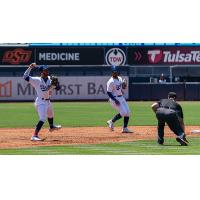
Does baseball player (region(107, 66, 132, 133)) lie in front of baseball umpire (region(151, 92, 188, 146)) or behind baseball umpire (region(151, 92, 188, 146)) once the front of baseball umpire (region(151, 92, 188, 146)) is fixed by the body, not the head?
in front

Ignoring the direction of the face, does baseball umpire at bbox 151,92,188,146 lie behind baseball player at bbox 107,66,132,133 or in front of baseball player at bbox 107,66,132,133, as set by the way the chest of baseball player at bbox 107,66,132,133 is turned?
in front

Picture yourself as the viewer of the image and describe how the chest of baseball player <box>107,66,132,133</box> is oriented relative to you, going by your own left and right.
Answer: facing the viewer and to the right of the viewer
